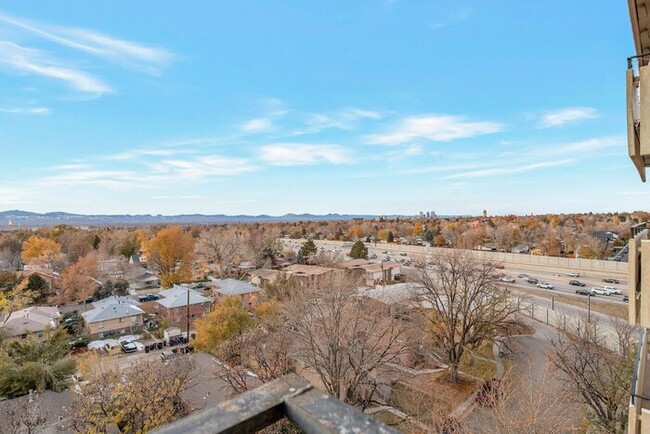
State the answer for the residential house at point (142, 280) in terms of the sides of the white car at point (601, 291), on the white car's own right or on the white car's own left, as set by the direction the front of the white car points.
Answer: on the white car's own right

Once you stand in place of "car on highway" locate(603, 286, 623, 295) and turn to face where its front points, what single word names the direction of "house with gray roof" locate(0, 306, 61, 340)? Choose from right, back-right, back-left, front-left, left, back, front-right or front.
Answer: right

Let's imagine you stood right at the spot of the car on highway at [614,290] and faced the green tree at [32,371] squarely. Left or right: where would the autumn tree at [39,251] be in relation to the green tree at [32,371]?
right

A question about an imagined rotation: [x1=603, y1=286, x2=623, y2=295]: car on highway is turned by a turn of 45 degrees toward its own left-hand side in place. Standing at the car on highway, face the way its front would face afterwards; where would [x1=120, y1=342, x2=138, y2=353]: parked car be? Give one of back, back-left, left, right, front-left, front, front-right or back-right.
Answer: back-right

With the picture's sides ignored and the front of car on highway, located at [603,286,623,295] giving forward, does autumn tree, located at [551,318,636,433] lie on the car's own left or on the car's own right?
on the car's own right

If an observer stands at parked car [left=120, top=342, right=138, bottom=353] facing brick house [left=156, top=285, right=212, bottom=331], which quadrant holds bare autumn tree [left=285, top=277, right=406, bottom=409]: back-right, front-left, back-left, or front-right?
back-right

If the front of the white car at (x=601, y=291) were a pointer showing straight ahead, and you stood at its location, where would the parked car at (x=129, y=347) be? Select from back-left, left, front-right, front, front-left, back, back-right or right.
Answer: right

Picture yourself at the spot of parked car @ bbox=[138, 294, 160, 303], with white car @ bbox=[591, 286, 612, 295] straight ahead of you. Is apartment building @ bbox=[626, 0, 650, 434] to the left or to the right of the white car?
right

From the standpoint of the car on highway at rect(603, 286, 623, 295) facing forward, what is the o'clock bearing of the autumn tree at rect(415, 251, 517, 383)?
The autumn tree is roughly at 2 o'clock from the car on highway.

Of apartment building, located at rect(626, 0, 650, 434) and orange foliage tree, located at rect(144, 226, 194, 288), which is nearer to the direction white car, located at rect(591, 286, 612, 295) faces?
the apartment building

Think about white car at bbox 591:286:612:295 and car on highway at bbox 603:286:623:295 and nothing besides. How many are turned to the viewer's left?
0
